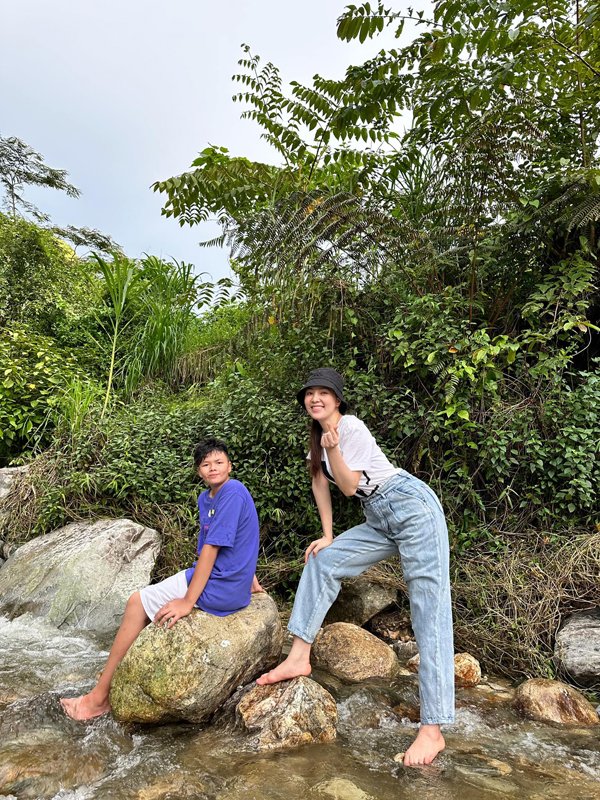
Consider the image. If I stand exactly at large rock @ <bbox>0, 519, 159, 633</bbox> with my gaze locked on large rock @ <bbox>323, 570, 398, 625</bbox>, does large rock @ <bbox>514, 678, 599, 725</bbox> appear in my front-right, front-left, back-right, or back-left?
front-right

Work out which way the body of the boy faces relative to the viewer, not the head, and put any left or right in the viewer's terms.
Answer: facing to the left of the viewer

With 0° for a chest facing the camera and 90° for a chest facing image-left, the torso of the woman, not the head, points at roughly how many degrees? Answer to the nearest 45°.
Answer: approximately 45°

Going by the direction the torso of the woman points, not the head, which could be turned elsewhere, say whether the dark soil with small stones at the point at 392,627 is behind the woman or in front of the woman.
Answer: behind

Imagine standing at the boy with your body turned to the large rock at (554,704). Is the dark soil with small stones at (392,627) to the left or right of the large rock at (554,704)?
left

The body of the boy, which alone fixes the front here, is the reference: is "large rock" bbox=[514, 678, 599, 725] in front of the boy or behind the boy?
behind

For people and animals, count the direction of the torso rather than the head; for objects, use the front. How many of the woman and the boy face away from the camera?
0

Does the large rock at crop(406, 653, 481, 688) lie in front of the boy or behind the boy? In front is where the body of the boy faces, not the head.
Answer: behind
